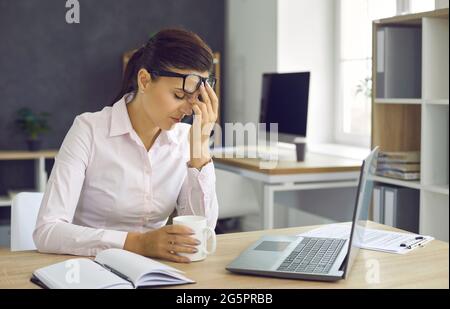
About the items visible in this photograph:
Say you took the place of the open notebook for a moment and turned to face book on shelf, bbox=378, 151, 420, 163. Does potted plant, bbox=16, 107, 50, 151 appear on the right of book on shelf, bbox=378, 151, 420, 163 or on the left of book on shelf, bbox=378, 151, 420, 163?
left

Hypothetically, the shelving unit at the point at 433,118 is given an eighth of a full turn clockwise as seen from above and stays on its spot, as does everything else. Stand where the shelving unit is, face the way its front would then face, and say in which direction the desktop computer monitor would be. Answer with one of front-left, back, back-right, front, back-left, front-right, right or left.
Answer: front-right

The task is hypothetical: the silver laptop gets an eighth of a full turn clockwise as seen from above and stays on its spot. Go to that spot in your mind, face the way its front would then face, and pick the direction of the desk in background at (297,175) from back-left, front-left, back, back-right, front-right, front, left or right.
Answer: front-right

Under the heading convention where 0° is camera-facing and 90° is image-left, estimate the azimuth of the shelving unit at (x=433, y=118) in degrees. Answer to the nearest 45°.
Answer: approximately 45°

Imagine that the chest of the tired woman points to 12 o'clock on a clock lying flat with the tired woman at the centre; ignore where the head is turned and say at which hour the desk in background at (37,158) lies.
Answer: The desk in background is roughly at 7 o'clock from the tired woman.

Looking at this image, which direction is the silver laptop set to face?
to the viewer's left

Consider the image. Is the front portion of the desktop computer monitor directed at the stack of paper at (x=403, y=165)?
no

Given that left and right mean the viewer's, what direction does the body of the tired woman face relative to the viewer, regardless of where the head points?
facing the viewer and to the right of the viewer

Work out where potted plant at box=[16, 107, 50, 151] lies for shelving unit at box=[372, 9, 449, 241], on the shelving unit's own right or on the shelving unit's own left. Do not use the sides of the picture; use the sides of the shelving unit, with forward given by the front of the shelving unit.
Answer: on the shelving unit's own right

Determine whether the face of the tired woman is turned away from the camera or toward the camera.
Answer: toward the camera

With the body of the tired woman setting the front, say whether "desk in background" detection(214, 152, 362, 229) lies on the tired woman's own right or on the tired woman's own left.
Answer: on the tired woman's own left

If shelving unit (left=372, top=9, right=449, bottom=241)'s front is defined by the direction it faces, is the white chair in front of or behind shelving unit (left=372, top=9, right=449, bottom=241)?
in front

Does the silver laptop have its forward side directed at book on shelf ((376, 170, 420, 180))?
no

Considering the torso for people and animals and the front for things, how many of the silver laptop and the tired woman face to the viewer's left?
1

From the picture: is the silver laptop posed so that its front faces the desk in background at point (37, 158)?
no

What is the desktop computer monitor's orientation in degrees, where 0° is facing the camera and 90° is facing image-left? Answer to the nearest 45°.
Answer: approximately 45°

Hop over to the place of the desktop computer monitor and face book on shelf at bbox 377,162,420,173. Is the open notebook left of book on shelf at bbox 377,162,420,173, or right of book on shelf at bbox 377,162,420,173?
right
